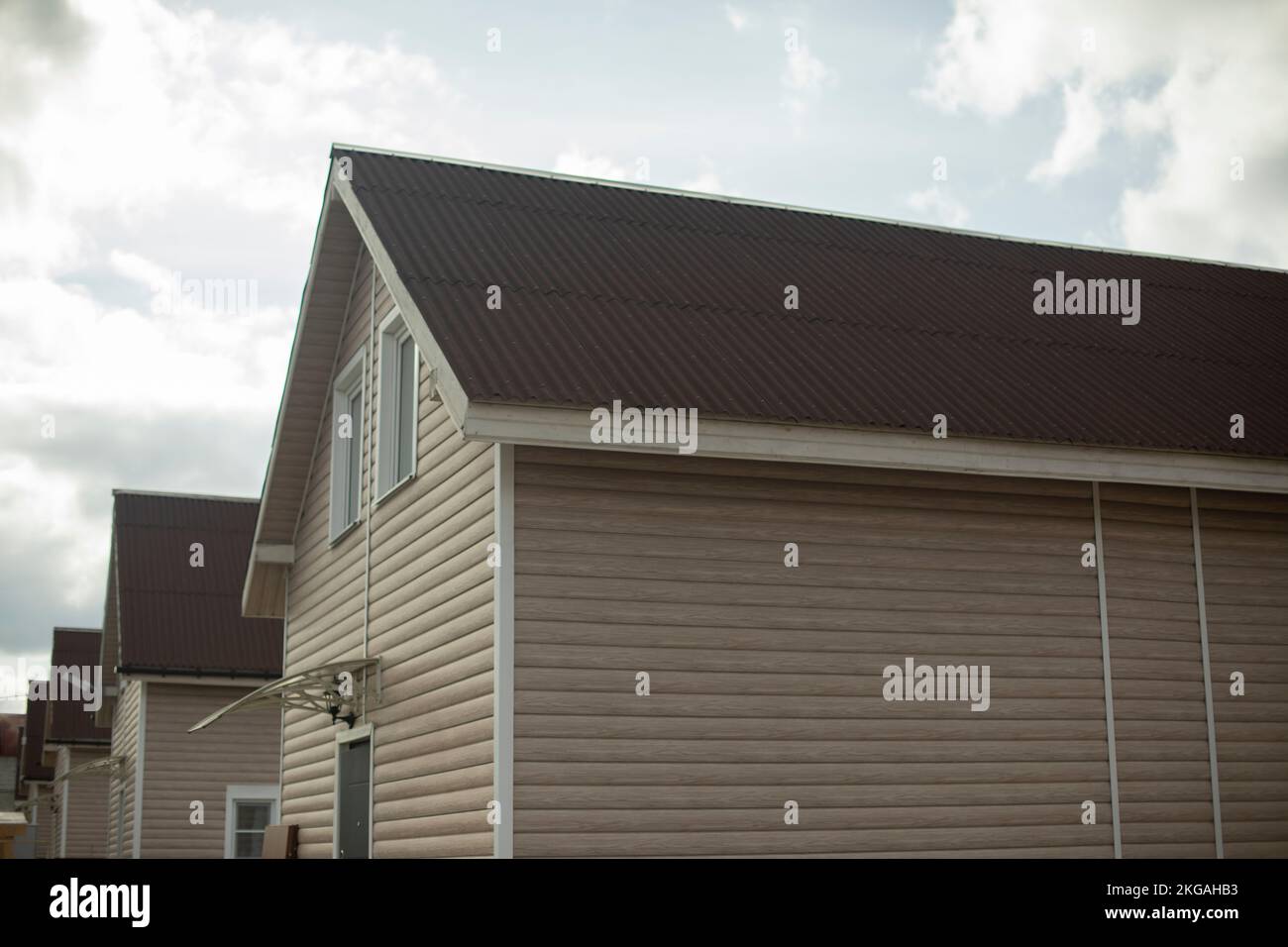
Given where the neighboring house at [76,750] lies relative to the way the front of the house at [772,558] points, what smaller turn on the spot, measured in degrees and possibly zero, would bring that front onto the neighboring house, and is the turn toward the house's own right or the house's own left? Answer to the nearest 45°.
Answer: approximately 90° to the house's own right

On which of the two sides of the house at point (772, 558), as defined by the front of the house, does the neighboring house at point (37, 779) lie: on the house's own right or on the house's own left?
on the house's own right

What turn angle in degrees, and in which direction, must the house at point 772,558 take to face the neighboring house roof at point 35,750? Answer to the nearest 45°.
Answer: approximately 90° to its right

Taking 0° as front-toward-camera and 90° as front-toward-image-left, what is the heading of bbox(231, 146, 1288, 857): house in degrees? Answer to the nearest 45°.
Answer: approximately 45°

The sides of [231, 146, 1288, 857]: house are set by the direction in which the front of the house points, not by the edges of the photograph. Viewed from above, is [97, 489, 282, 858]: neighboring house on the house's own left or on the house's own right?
on the house's own right
